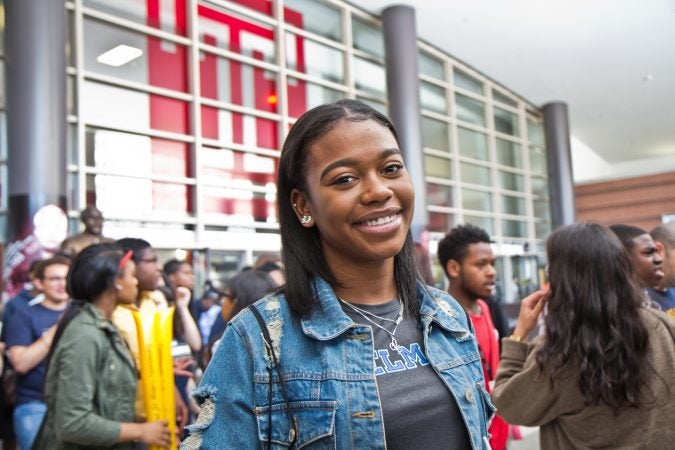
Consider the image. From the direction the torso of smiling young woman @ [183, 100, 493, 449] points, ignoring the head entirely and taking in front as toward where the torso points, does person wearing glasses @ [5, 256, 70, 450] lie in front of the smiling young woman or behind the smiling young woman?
behind

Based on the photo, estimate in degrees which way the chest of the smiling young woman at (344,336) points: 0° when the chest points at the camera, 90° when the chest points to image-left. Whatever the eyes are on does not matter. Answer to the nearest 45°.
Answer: approximately 315°

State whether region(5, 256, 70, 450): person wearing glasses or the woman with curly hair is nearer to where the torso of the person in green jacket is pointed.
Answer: the woman with curly hair

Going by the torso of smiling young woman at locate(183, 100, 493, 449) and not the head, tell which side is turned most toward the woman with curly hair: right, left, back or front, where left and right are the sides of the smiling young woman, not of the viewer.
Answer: left

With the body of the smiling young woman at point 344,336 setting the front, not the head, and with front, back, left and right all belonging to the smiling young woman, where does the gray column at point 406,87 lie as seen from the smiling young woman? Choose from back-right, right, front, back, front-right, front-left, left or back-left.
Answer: back-left

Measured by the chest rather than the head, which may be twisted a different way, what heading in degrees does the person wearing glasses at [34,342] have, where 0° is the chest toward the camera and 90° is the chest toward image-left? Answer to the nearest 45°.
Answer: approximately 315°

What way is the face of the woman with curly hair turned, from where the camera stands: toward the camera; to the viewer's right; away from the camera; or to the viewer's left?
away from the camera

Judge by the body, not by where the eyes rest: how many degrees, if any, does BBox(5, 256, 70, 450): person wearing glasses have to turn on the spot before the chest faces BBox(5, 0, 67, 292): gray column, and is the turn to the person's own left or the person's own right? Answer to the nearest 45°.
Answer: approximately 135° to the person's own left

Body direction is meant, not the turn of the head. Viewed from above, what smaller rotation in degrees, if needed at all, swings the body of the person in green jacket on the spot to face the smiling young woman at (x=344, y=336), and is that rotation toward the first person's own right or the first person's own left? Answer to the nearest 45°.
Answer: approximately 90° to the first person's own right

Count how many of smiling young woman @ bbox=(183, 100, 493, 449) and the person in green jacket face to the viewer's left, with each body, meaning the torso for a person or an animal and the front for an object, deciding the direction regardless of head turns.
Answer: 0

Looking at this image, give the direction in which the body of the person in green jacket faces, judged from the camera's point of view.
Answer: to the viewer's right
